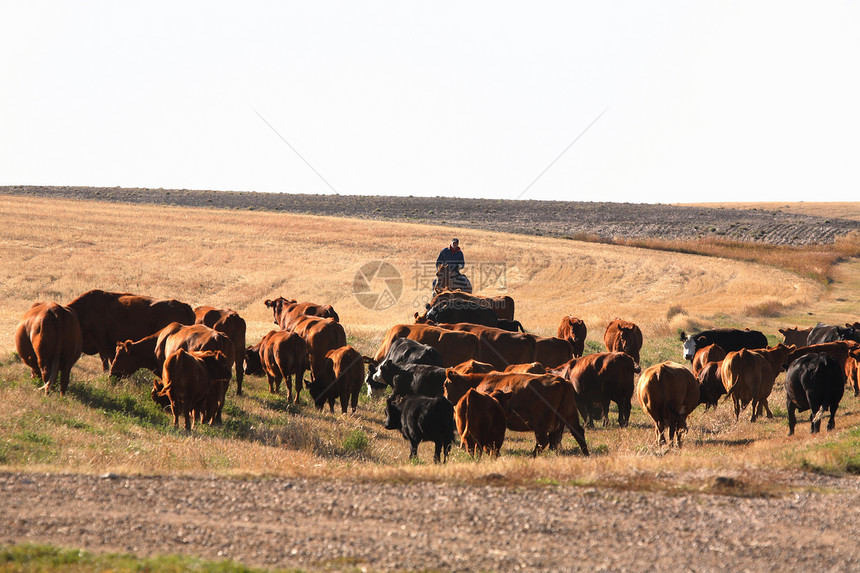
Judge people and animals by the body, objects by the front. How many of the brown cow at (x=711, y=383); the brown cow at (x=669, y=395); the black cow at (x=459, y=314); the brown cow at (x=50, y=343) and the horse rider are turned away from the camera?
3

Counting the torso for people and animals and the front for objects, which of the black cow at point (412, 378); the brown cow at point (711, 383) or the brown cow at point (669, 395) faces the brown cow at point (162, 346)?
the black cow

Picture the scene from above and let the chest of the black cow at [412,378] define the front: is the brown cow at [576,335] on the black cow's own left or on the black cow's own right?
on the black cow's own right

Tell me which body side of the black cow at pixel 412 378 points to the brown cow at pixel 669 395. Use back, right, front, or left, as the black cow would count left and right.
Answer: back

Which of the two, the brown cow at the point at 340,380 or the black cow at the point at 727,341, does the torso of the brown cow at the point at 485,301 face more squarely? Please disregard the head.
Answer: the brown cow

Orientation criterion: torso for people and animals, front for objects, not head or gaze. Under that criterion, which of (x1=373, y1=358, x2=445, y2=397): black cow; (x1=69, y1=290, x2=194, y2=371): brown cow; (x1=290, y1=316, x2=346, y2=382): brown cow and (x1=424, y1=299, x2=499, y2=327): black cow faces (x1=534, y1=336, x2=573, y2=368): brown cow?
(x1=69, y1=290, x2=194, y2=371): brown cow

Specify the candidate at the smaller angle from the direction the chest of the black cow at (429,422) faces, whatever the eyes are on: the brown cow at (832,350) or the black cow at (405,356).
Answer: the black cow

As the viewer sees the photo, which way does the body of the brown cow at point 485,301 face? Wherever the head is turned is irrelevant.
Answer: to the viewer's left

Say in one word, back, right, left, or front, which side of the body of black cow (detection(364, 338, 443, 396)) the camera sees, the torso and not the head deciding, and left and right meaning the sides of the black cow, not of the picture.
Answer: left

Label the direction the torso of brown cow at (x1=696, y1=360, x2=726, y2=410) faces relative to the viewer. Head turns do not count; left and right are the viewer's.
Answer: facing away from the viewer

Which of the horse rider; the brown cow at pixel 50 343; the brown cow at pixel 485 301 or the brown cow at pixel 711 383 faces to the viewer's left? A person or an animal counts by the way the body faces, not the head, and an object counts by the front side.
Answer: the brown cow at pixel 485 301

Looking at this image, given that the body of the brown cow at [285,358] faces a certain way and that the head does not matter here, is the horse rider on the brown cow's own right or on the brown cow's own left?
on the brown cow's own right

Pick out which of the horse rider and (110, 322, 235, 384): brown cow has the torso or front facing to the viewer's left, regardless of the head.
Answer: the brown cow

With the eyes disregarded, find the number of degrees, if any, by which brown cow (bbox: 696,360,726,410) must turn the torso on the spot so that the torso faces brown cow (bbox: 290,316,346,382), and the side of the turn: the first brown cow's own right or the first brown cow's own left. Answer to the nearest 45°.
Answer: approximately 90° to the first brown cow's own left

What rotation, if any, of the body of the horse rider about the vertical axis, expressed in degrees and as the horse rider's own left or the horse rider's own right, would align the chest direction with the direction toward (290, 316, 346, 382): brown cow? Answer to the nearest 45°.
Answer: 0° — they already face it
